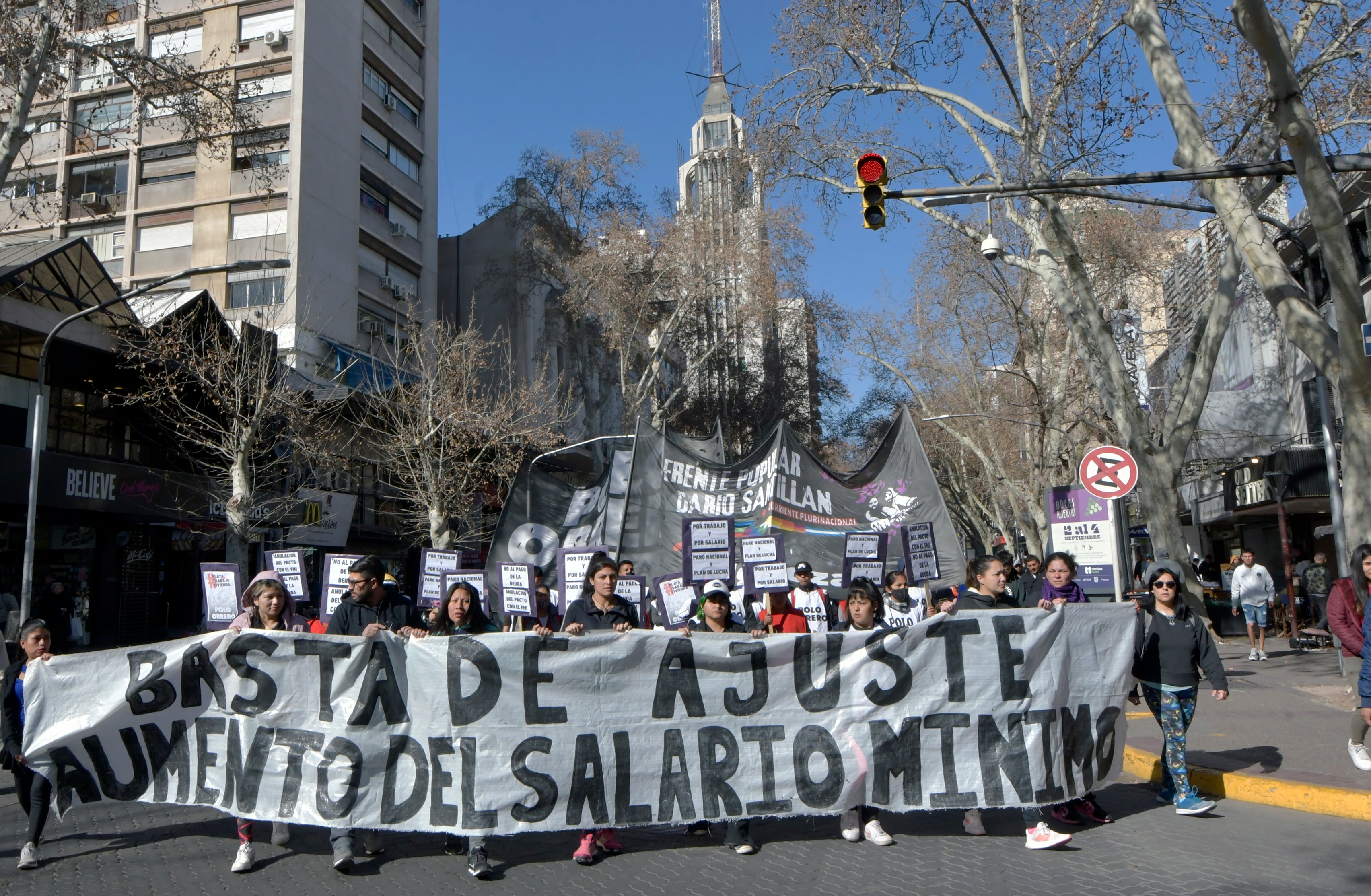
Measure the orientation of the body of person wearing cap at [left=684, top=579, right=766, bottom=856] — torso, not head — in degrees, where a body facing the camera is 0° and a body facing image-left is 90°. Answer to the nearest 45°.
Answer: approximately 0°

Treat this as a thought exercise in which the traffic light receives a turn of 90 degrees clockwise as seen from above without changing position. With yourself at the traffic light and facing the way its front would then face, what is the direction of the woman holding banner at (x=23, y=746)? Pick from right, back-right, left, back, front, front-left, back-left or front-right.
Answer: front-left

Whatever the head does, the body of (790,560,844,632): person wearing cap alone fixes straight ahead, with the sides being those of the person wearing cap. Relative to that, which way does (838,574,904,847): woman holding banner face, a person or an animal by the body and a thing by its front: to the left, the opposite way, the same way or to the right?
the same way

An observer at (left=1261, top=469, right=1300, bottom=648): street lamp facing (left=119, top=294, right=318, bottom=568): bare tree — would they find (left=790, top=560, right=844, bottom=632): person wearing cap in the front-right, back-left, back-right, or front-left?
front-left

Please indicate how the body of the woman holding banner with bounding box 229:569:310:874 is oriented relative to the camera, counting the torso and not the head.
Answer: toward the camera

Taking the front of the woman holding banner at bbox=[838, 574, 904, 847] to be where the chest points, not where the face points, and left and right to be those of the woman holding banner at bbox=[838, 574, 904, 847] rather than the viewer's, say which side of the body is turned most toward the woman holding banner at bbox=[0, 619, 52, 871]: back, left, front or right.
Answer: right

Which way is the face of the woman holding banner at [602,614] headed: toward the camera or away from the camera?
toward the camera

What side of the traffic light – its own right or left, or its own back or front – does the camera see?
front

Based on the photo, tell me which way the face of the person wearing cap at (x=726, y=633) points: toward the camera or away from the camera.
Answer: toward the camera

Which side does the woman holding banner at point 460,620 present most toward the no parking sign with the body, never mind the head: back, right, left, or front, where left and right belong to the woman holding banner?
left

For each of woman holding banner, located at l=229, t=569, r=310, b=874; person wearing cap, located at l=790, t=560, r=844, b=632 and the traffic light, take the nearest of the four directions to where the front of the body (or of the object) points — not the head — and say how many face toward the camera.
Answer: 3

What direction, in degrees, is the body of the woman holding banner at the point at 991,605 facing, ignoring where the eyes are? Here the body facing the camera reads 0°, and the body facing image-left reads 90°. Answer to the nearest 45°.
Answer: approximately 315°

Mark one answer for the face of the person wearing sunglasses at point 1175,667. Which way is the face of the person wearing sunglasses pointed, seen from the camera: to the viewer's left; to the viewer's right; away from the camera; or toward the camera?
toward the camera

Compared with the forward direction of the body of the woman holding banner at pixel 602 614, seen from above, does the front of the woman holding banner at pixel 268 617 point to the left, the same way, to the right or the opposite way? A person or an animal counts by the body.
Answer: the same way

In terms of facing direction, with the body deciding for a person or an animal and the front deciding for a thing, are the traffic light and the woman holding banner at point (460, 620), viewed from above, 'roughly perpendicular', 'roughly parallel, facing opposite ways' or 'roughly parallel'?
roughly parallel

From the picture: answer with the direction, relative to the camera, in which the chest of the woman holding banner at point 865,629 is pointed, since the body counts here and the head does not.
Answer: toward the camera

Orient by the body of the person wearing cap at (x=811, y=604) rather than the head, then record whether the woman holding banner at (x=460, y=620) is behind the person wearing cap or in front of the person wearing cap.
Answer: in front
